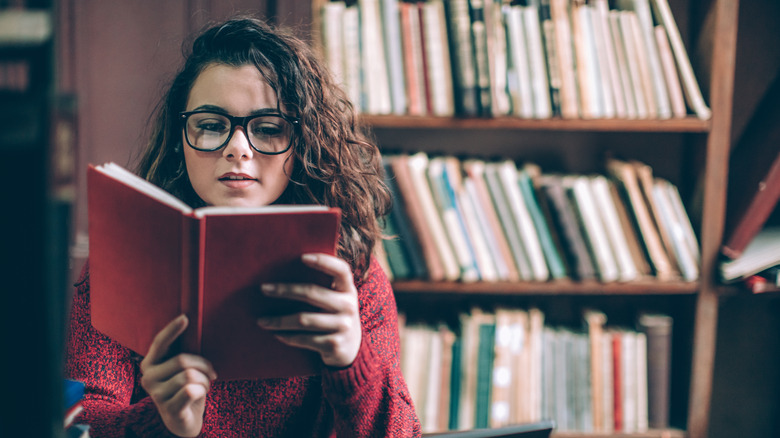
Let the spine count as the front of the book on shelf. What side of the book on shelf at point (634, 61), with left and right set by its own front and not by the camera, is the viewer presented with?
front

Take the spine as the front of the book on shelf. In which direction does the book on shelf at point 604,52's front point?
toward the camera

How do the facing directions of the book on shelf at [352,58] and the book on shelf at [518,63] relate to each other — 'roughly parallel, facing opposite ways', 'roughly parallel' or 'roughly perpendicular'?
roughly parallel

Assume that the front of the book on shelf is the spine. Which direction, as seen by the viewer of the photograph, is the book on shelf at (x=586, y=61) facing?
facing the viewer

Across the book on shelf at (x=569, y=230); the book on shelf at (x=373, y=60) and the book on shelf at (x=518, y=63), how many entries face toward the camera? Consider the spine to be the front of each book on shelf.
3
